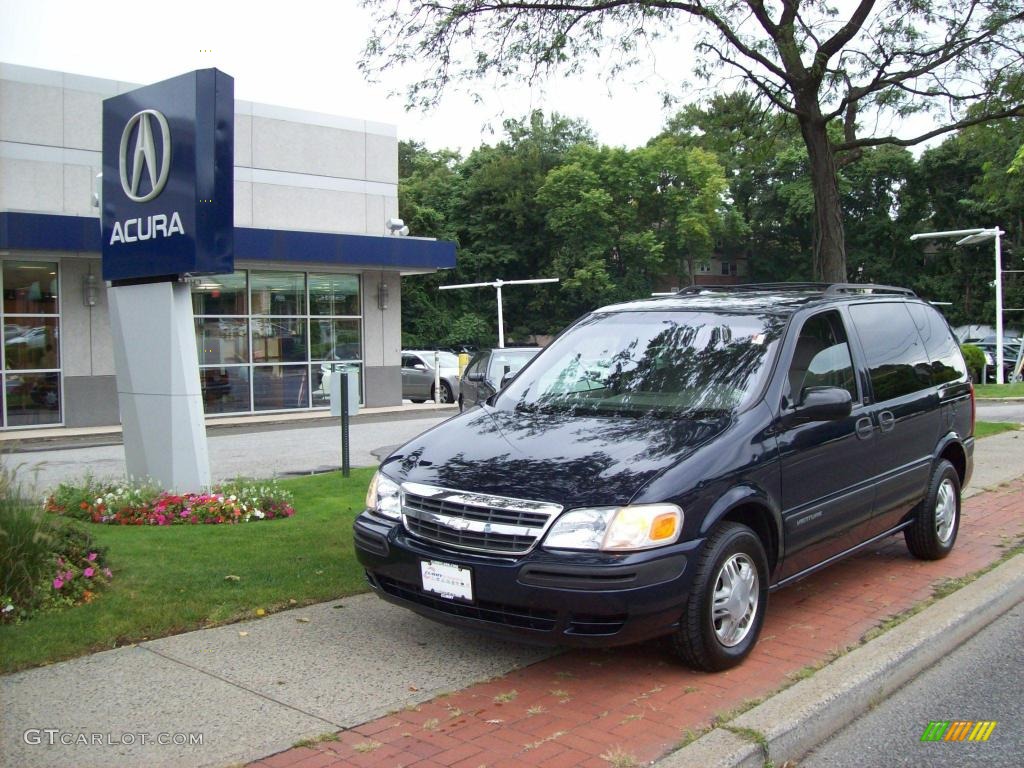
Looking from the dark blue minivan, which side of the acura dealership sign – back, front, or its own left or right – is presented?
left

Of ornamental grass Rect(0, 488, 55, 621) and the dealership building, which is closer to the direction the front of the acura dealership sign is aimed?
the ornamental grass

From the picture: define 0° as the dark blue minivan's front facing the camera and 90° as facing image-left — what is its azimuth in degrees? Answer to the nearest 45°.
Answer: approximately 45°

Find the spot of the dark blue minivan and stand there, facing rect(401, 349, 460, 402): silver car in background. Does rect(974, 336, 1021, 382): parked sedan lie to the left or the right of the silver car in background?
right

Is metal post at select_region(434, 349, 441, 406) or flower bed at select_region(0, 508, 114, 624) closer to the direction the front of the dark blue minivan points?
the flower bed

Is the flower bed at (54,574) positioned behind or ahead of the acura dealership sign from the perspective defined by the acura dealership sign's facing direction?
ahead

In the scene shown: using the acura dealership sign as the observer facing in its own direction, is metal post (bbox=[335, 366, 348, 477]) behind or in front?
behind

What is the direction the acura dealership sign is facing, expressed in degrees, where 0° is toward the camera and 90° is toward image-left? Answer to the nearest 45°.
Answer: approximately 45°

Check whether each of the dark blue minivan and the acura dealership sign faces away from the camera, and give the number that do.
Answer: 0

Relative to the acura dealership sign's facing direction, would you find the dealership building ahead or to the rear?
to the rear

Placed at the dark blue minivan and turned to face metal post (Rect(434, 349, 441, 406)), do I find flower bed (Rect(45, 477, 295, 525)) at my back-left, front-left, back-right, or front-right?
front-left

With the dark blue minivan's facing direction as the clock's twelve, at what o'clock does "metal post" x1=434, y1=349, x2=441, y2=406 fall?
The metal post is roughly at 4 o'clock from the dark blue minivan.

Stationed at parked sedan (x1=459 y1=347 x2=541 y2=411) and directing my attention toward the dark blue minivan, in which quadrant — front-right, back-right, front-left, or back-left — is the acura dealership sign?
front-right

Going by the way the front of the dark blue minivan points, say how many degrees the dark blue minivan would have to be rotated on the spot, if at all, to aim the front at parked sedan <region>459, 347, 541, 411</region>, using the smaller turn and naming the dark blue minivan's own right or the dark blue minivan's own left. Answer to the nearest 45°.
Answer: approximately 135° to the dark blue minivan's own right

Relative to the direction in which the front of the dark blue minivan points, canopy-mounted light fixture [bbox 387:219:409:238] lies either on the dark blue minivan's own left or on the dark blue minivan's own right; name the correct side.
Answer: on the dark blue minivan's own right

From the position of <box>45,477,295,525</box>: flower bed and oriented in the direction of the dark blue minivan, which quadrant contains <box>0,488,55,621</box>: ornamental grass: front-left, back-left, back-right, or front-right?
front-right

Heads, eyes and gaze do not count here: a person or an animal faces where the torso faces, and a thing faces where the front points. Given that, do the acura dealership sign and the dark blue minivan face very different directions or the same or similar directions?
same or similar directions
